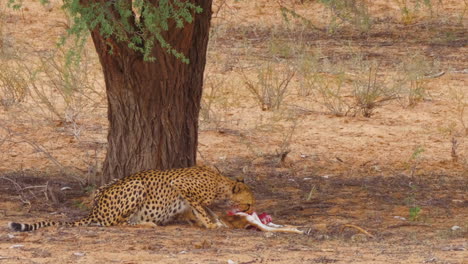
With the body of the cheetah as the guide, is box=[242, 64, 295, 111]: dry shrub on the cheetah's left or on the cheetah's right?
on the cheetah's left

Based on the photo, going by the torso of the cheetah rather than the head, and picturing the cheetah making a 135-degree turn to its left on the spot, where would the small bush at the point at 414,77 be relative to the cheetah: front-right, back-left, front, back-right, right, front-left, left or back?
right

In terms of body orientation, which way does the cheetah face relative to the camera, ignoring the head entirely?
to the viewer's right
